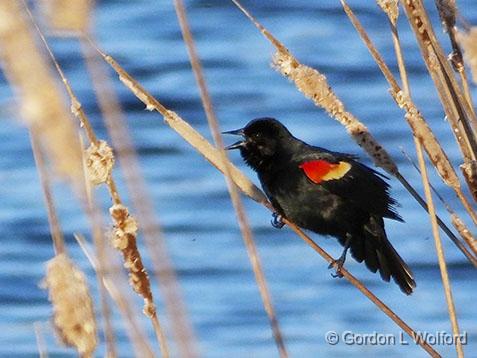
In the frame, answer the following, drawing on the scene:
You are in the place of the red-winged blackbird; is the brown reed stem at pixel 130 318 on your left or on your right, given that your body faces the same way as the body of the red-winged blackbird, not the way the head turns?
on your left

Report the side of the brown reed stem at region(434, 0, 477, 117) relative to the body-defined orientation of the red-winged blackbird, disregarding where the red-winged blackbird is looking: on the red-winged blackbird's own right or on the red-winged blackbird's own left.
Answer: on the red-winged blackbird's own left

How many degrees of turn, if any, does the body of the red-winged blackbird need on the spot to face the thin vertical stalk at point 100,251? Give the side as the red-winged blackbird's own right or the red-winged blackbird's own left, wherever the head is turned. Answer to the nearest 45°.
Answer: approximately 90° to the red-winged blackbird's own left

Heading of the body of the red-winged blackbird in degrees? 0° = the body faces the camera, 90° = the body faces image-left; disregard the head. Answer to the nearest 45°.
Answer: approximately 90°
